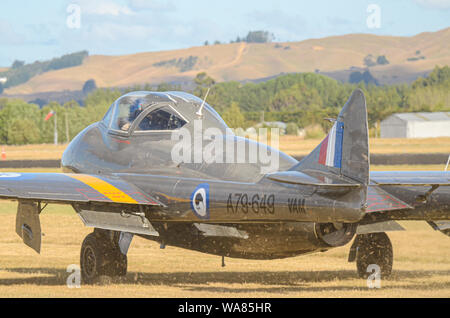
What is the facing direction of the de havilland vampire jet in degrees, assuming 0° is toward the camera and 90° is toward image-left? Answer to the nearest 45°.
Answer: approximately 135°
